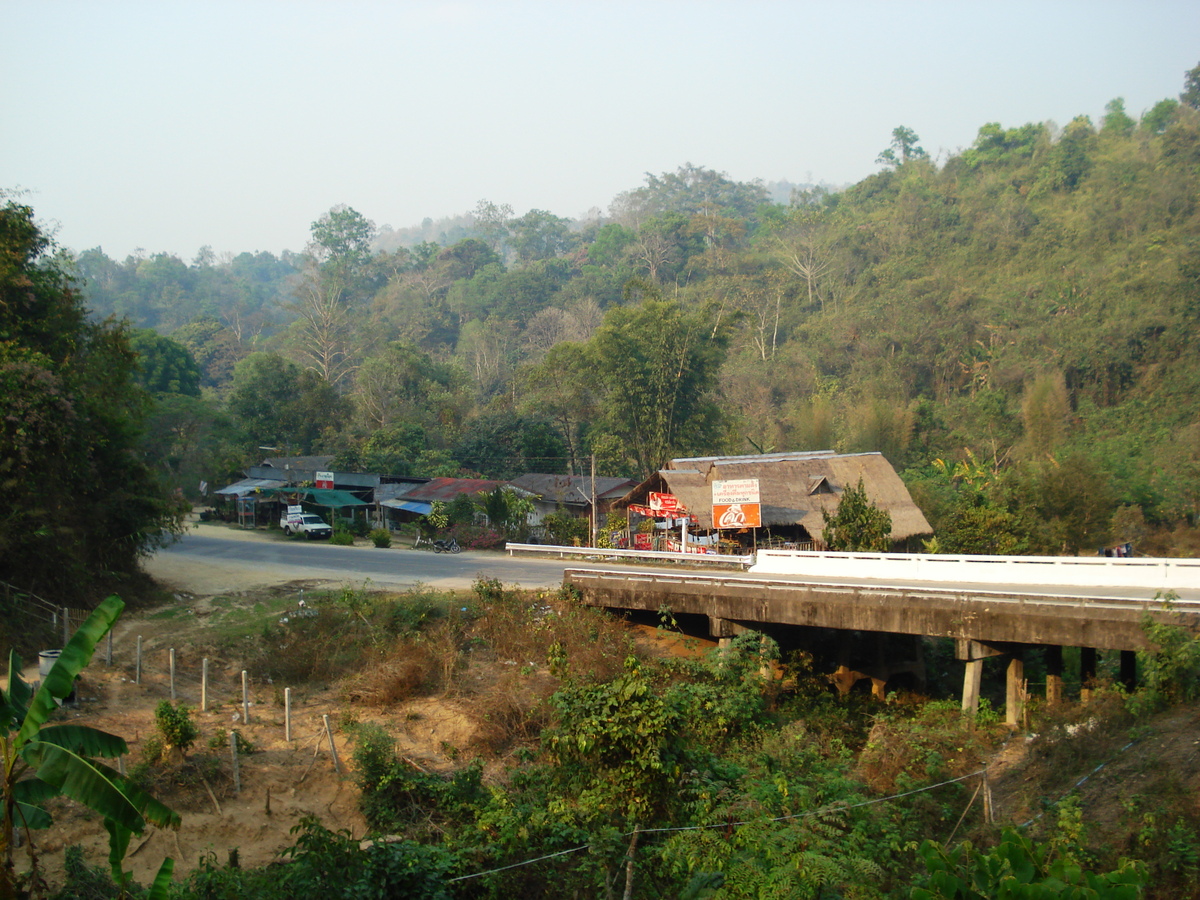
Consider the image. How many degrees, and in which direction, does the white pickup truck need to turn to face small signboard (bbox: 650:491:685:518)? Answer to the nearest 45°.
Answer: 0° — it already faces it

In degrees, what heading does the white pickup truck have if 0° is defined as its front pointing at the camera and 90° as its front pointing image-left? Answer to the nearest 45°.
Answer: approximately 315°

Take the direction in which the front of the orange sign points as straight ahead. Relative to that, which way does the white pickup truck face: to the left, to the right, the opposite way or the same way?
to the left

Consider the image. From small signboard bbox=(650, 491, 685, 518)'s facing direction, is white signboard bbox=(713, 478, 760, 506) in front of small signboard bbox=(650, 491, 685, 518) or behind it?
in front

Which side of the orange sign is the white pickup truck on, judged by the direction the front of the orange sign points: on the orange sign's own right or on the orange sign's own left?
on the orange sign's own right

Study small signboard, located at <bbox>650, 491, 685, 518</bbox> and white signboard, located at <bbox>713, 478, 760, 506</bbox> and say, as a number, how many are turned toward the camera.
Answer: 2

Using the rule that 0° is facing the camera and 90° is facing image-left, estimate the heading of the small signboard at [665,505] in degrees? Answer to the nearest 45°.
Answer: approximately 0°

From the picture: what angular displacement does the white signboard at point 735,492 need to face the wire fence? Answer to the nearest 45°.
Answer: approximately 45° to its right

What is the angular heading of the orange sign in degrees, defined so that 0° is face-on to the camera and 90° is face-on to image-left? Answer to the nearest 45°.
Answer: approximately 0°
